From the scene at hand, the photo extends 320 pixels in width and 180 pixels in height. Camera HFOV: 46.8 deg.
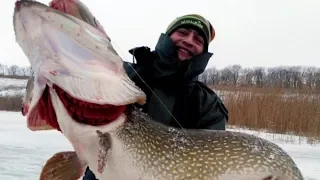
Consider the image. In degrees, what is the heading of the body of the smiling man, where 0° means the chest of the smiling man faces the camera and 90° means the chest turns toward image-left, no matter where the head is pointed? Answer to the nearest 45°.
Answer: approximately 0°

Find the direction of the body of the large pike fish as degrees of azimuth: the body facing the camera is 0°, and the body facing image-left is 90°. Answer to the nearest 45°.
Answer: approximately 90°
